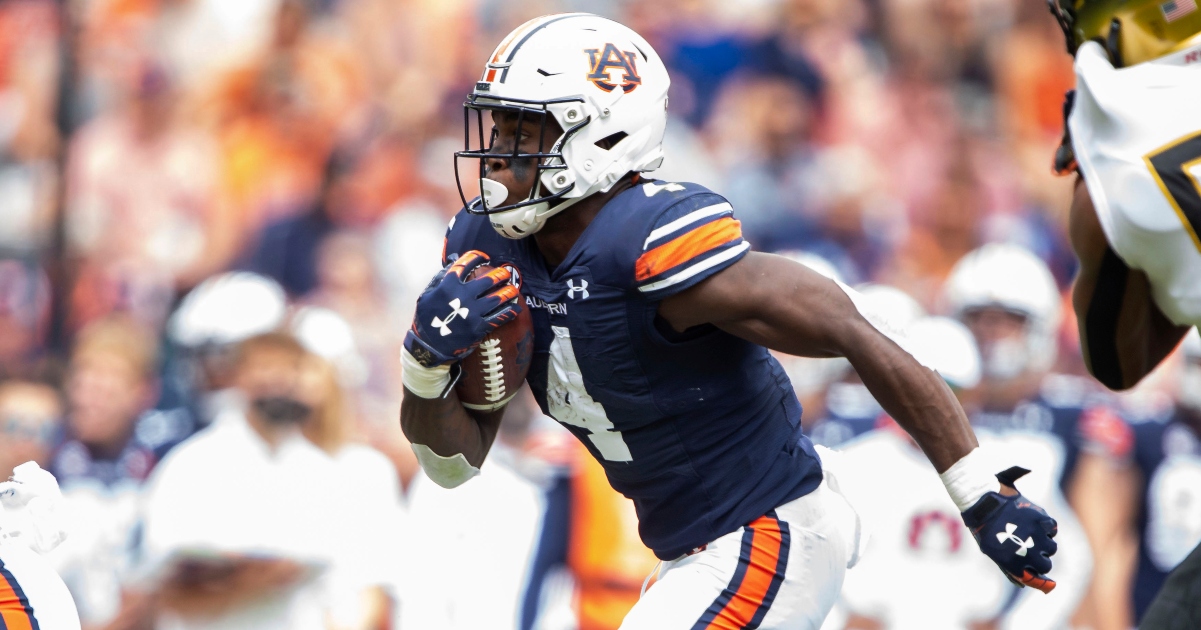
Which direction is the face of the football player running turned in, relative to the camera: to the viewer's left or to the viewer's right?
to the viewer's left

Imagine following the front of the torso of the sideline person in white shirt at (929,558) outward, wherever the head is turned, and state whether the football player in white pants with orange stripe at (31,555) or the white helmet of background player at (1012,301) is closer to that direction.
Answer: the football player in white pants with orange stripe

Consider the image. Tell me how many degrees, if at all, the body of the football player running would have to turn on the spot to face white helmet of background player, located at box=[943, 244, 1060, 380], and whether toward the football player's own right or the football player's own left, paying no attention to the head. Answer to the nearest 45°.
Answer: approximately 180°

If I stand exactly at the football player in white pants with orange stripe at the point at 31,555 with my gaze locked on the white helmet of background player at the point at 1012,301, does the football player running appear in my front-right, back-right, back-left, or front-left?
front-right

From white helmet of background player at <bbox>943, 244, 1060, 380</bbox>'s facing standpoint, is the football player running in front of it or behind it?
in front

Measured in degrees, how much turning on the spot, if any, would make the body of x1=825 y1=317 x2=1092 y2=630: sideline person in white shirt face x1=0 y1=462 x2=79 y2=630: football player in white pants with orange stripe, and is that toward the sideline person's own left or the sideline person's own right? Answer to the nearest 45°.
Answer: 0° — they already face them

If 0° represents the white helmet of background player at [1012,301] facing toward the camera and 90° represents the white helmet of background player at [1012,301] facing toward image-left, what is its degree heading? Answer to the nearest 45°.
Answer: approximately 45°

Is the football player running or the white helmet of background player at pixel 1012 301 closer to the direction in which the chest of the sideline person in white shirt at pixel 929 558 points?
the football player running

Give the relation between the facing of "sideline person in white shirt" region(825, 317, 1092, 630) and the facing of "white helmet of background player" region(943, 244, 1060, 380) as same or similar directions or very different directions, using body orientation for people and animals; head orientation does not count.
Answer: same or similar directions
